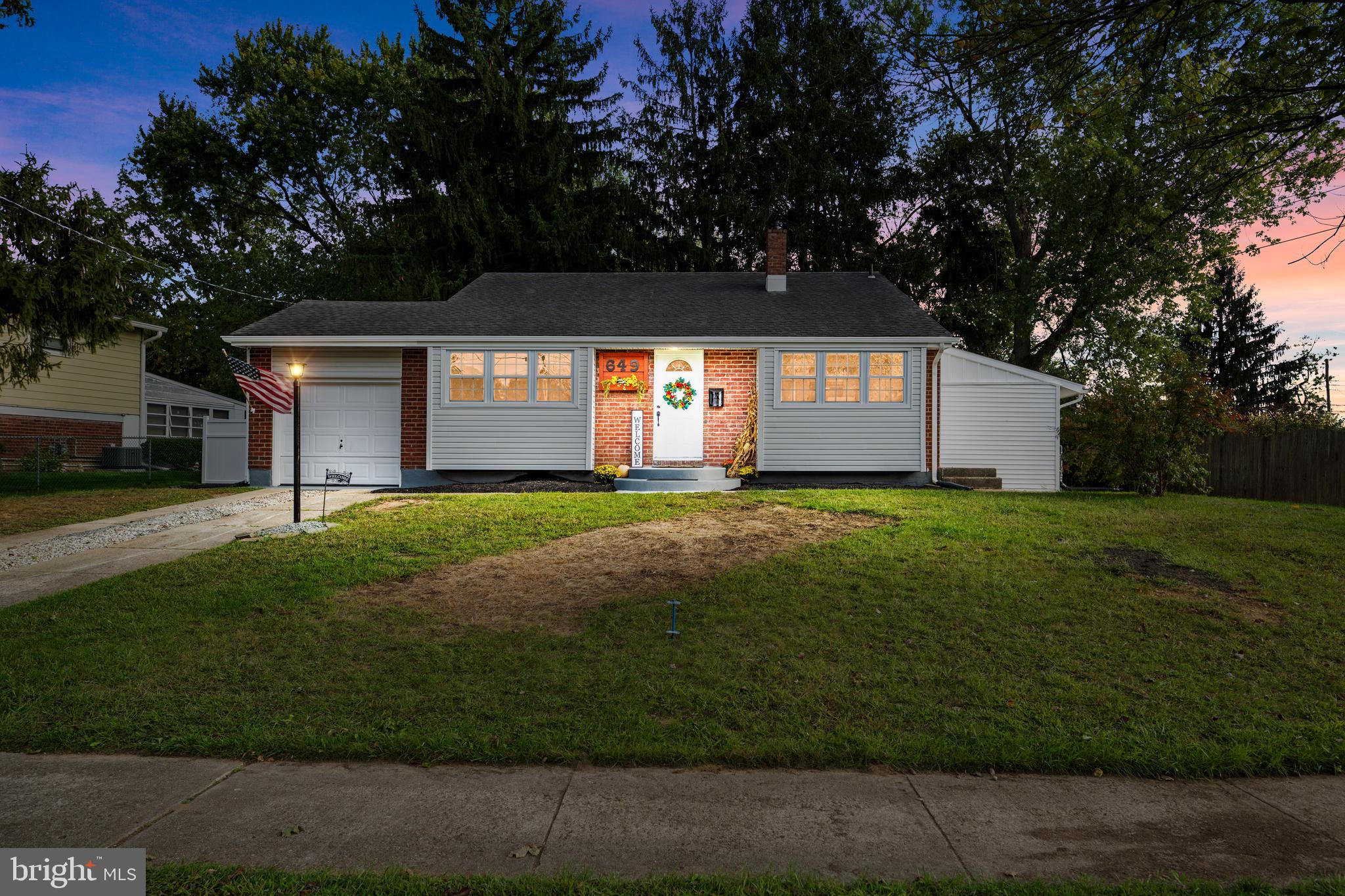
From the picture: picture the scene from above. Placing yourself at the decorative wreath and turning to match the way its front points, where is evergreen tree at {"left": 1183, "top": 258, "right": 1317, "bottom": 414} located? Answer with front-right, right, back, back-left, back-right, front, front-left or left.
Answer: back-left

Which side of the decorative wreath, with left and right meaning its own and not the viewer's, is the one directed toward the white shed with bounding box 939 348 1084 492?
left

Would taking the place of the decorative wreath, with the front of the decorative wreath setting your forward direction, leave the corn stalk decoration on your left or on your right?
on your left

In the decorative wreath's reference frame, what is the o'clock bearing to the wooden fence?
The wooden fence is roughly at 9 o'clock from the decorative wreath.

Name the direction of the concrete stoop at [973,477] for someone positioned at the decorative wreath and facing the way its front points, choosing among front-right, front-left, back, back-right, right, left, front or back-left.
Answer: left

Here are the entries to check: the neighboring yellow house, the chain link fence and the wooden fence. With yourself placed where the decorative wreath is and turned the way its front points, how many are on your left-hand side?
1

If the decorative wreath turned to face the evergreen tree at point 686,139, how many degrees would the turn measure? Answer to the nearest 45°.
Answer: approximately 180°

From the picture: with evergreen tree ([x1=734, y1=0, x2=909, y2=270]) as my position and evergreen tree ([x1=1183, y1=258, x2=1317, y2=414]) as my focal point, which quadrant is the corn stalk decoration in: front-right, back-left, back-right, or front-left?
back-right

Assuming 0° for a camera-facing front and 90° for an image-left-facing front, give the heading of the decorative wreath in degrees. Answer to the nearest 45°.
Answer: approximately 0°

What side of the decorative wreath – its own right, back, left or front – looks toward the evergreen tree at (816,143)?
back

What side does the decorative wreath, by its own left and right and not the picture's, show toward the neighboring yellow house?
right

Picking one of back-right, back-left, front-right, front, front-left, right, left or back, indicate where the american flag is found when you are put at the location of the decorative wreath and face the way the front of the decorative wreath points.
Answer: front-right
